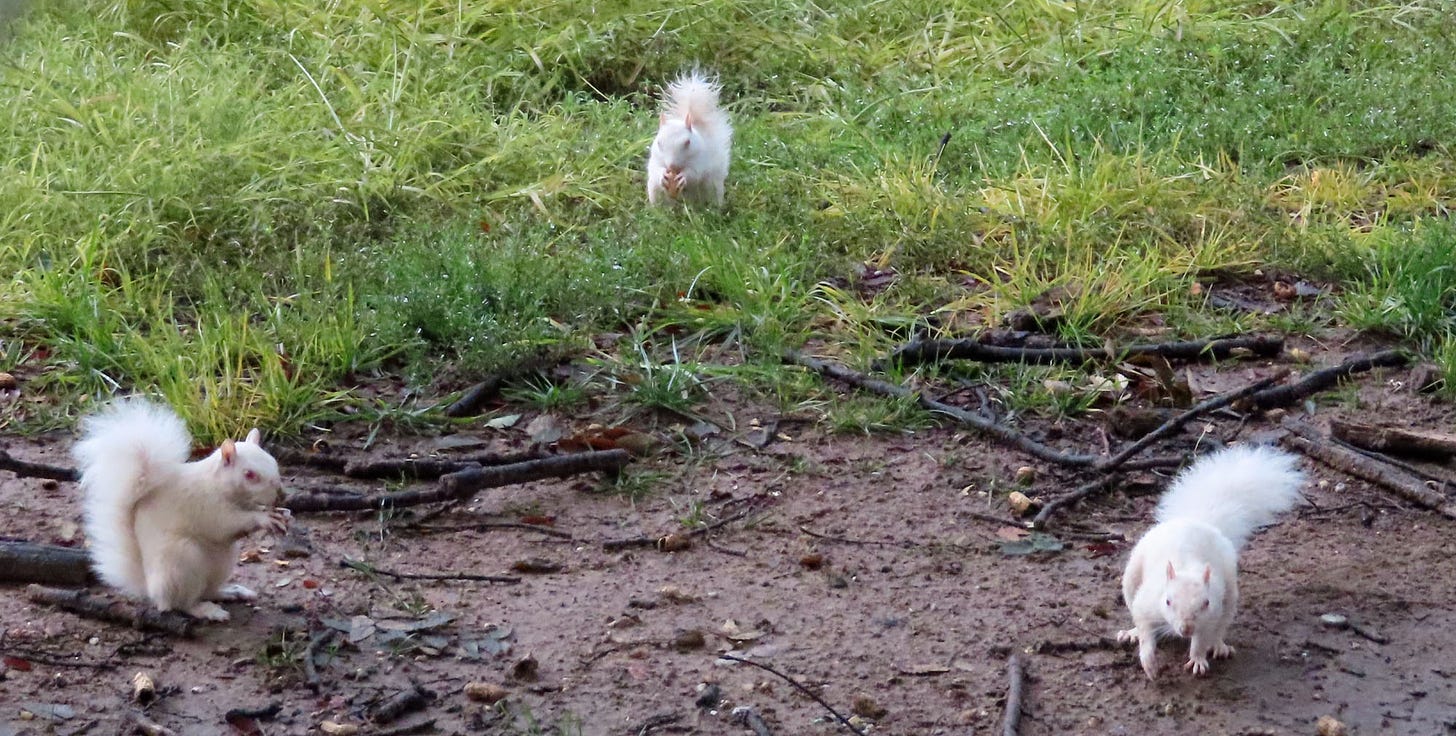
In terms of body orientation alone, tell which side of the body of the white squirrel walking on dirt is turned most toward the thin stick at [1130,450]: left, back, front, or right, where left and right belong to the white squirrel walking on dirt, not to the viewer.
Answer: back

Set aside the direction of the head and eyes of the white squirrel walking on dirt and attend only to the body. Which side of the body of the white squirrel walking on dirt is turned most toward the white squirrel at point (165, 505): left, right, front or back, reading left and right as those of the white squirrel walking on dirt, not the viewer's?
right

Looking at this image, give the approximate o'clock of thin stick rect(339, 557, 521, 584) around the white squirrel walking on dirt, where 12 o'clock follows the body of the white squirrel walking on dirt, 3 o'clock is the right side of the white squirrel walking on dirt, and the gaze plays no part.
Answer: The thin stick is roughly at 3 o'clock from the white squirrel walking on dirt.

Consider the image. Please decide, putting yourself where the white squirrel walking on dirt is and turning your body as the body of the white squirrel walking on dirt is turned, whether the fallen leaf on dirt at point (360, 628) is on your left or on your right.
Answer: on your right

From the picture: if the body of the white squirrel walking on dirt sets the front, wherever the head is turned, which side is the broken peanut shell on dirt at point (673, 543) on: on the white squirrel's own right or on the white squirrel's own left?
on the white squirrel's own right

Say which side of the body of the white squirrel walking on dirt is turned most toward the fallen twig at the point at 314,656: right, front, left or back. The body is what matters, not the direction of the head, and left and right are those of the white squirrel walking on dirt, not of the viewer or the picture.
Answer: right

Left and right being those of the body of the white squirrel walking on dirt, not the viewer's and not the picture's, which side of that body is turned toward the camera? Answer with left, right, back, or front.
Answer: front

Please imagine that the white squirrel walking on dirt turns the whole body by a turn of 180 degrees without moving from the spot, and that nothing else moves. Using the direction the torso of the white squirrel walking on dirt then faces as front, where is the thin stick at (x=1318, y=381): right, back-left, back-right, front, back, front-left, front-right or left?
front

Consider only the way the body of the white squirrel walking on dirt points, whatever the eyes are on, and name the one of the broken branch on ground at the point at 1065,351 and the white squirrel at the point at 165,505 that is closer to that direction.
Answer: the white squirrel

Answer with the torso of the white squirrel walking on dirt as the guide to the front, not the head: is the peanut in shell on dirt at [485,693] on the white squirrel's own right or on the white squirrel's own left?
on the white squirrel's own right

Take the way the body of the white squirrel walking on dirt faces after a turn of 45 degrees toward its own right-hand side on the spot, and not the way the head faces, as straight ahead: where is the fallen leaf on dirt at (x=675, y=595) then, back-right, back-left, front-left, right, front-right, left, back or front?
front-right

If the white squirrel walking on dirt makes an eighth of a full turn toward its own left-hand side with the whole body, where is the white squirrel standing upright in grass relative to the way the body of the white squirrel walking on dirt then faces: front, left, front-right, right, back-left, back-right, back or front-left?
back

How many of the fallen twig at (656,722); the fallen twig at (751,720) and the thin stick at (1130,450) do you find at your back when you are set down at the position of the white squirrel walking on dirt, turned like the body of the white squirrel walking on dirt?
1

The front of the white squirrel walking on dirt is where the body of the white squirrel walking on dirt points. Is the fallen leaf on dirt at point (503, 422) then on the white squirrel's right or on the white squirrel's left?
on the white squirrel's right
